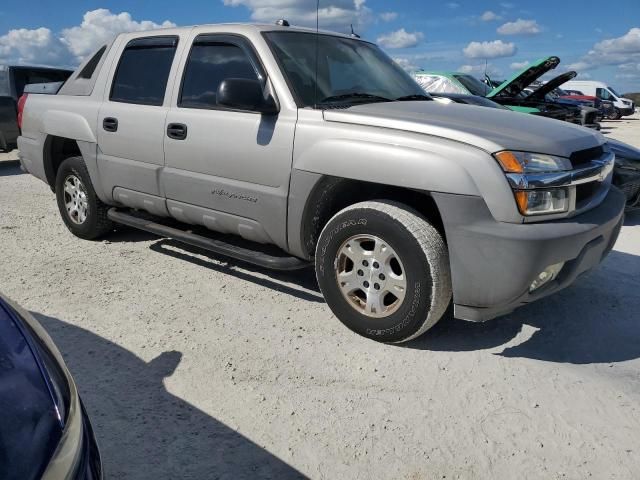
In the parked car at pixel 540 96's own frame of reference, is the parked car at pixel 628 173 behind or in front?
in front

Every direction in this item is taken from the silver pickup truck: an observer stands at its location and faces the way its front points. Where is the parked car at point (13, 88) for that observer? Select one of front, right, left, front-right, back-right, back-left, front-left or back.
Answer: back

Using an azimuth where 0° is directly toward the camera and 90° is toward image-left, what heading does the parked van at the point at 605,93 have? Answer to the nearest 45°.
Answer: approximately 315°
